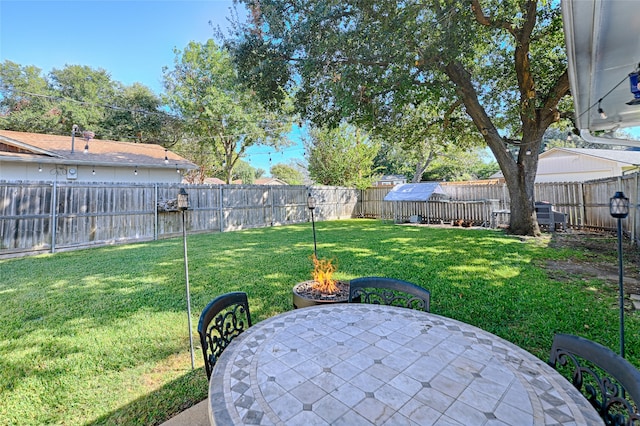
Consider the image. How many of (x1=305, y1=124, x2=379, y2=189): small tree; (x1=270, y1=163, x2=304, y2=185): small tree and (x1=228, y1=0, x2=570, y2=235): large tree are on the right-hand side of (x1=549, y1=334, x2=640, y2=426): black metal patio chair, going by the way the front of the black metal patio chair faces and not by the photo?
3

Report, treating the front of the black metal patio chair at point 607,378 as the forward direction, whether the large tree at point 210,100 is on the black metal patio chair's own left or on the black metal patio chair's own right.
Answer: on the black metal patio chair's own right

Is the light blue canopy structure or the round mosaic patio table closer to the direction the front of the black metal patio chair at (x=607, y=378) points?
the round mosaic patio table

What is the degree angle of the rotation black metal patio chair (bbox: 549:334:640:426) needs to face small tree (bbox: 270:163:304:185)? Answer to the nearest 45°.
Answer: approximately 90° to its right

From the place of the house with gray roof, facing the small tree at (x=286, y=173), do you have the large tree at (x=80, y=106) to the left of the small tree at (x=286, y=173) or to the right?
left

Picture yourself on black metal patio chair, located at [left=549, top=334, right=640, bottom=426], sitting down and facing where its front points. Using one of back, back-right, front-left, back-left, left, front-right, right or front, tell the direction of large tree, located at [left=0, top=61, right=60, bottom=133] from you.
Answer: front-right

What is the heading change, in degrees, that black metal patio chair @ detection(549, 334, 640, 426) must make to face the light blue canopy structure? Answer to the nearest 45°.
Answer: approximately 90° to its right

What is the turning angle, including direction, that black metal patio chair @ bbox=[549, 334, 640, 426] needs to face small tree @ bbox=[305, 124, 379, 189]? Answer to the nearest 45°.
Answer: approximately 90° to its right

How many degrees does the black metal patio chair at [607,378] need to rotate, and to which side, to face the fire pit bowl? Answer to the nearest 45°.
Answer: approximately 45° to its right
